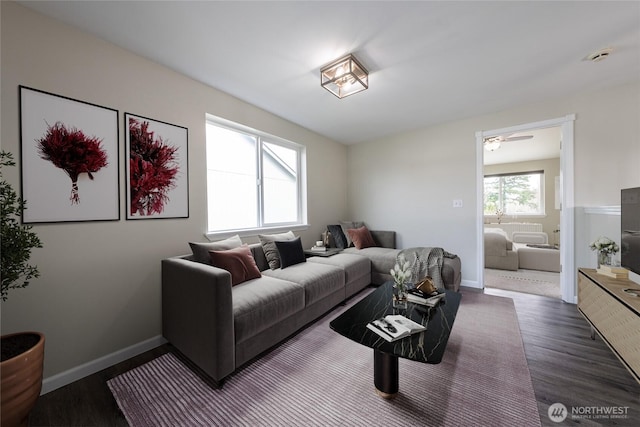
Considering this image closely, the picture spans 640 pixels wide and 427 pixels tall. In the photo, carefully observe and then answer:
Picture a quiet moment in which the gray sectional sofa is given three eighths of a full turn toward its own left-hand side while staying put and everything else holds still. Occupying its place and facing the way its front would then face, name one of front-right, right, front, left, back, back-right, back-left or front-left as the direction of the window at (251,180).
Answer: front

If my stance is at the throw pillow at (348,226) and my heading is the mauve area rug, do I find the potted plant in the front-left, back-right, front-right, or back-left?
front-right

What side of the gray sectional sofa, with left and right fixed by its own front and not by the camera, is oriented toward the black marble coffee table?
front

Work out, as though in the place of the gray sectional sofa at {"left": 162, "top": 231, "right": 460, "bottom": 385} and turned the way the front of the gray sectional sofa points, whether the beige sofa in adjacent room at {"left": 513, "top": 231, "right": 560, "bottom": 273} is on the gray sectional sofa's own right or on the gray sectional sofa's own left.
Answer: on the gray sectional sofa's own left

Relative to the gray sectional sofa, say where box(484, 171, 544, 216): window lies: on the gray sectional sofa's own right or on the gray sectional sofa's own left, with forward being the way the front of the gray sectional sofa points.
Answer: on the gray sectional sofa's own left

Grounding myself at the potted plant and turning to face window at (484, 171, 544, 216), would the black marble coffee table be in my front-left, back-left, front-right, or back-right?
front-right

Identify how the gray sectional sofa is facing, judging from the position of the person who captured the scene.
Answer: facing the viewer and to the right of the viewer

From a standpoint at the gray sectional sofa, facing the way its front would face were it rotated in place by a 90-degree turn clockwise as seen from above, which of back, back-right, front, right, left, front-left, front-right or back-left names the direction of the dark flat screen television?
back-left

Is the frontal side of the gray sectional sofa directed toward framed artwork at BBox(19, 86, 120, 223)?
no

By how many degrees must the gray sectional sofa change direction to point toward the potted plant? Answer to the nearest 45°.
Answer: approximately 90° to its right

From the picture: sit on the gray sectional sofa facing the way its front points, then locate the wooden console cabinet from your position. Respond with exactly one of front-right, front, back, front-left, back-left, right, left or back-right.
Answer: front-left

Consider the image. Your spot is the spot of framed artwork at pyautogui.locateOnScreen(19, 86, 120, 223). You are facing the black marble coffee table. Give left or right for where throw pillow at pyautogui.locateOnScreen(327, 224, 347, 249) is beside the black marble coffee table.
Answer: left

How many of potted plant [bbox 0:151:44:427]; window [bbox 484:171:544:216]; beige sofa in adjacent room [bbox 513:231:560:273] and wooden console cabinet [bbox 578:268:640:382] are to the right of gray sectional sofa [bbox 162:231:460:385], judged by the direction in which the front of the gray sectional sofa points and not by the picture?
1

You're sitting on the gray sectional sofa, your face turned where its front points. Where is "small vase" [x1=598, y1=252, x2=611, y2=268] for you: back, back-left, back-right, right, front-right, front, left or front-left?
front-left

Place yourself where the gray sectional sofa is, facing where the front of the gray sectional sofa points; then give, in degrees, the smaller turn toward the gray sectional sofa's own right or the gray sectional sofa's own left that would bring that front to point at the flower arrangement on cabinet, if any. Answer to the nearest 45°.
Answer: approximately 45° to the gray sectional sofa's own left

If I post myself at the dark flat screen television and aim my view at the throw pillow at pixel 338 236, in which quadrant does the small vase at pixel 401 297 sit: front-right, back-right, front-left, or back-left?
front-left

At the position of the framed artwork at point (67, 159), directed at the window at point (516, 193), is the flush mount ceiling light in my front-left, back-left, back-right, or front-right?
front-right
